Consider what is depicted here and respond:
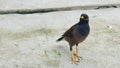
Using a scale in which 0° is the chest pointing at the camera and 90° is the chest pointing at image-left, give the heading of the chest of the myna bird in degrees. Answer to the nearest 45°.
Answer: approximately 315°
